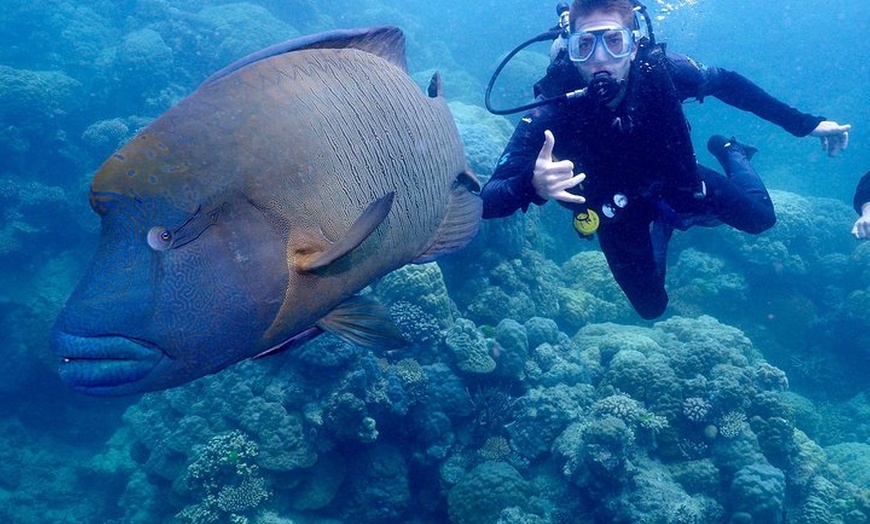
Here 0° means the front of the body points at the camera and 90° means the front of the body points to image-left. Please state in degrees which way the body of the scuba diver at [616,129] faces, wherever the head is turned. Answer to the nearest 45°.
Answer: approximately 0°

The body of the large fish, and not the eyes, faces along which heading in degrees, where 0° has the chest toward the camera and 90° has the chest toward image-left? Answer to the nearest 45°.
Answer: approximately 45°

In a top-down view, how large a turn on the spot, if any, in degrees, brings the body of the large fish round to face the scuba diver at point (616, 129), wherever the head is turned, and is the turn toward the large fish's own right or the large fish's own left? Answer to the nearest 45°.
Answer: approximately 180°
